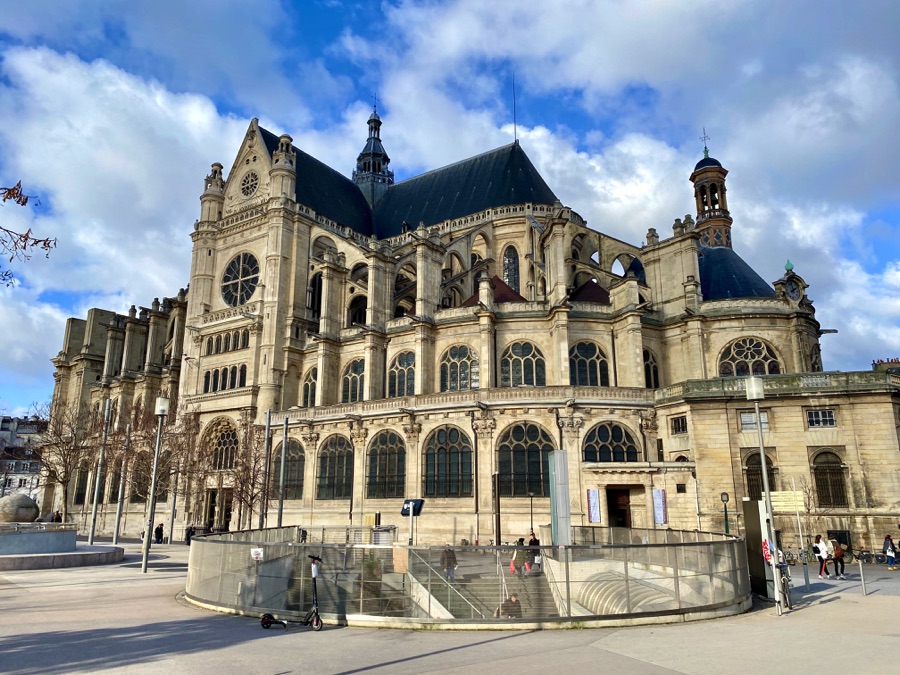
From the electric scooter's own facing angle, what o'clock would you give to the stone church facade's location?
The stone church facade is roughly at 10 o'clock from the electric scooter.

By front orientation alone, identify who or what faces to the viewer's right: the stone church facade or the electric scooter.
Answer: the electric scooter

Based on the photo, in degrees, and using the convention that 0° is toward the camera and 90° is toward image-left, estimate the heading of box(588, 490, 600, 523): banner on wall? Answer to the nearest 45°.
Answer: approximately 0°

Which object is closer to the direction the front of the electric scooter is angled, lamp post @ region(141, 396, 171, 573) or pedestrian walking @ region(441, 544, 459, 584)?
the pedestrian walking

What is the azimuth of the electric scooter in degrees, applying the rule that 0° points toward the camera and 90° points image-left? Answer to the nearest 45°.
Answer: approximately 270°

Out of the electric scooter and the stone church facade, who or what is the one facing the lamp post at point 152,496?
the stone church facade

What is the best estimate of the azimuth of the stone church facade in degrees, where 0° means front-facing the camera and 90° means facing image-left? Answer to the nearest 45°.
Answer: approximately 45°

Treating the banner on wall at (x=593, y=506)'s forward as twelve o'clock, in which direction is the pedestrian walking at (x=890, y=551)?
The pedestrian walking is roughly at 10 o'clock from the banner on wall.
